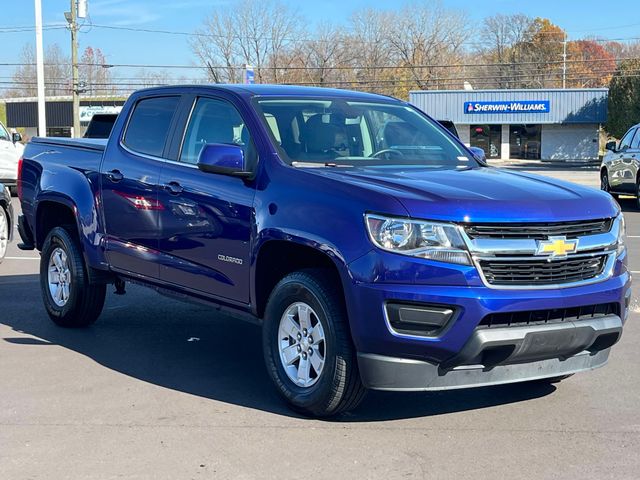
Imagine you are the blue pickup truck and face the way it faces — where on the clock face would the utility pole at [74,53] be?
The utility pole is roughly at 7 o'clock from the blue pickup truck.

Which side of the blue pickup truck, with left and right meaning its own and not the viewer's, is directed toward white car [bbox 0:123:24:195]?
back

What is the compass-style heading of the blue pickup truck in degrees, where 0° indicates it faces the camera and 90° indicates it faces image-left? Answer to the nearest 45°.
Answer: approximately 315°
